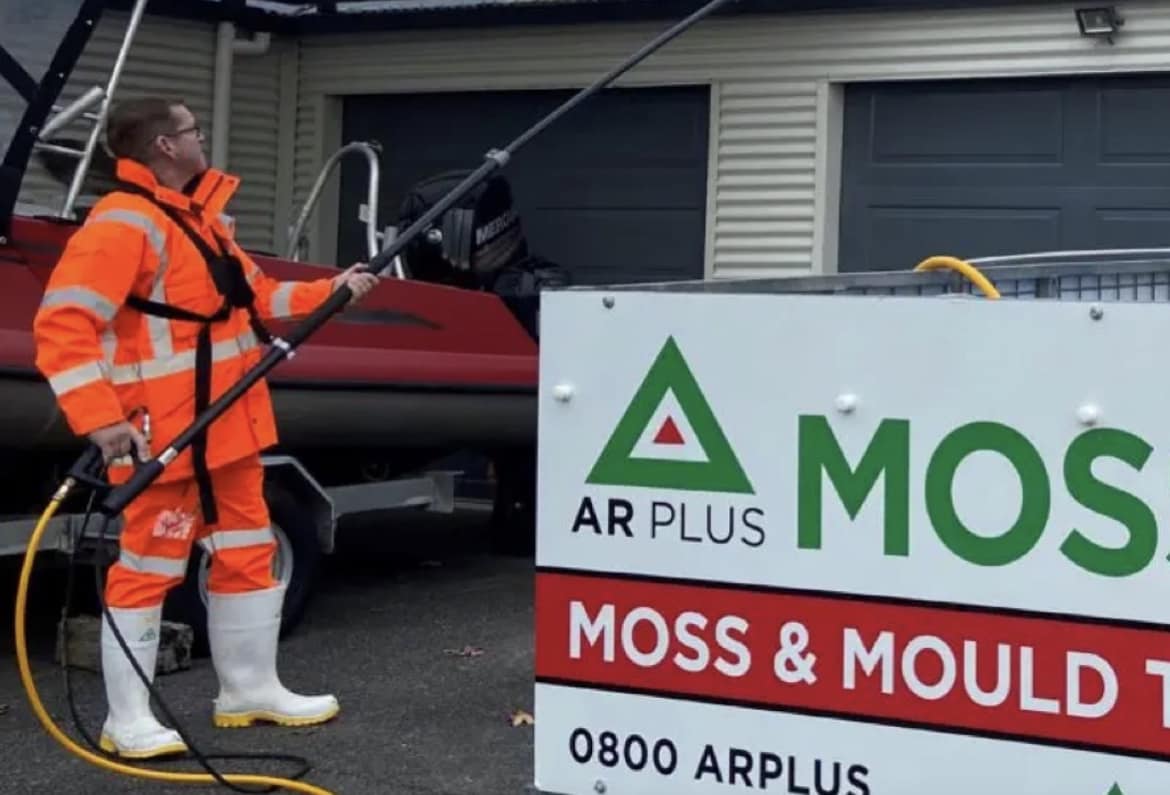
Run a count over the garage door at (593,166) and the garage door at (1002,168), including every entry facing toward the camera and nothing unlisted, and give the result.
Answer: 2

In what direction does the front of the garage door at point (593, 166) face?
toward the camera

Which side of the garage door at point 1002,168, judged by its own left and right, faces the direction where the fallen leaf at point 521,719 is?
front

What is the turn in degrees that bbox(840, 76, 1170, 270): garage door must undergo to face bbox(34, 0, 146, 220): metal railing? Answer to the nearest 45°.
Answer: approximately 45° to its right

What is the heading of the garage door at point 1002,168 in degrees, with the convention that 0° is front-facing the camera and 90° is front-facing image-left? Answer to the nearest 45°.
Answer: approximately 0°

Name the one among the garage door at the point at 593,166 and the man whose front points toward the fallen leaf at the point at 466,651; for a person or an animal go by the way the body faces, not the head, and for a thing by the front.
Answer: the garage door

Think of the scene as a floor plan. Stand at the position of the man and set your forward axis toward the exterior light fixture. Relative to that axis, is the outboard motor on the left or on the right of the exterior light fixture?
left

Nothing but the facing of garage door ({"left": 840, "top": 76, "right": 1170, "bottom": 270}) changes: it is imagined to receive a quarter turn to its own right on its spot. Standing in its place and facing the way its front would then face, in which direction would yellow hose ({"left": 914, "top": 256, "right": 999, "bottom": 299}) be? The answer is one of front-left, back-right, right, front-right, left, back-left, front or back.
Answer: left

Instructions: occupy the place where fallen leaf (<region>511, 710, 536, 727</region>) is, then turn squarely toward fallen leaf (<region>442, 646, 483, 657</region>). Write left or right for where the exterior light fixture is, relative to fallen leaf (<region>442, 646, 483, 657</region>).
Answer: right

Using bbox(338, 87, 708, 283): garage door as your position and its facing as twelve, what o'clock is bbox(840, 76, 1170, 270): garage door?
bbox(840, 76, 1170, 270): garage door is roughly at 10 o'clock from bbox(338, 87, 708, 283): garage door.

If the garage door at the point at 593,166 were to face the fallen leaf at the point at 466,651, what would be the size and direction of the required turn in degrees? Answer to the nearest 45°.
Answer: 0° — it already faces it

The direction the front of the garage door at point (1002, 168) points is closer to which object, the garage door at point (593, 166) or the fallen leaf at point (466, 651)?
the fallen leaf
